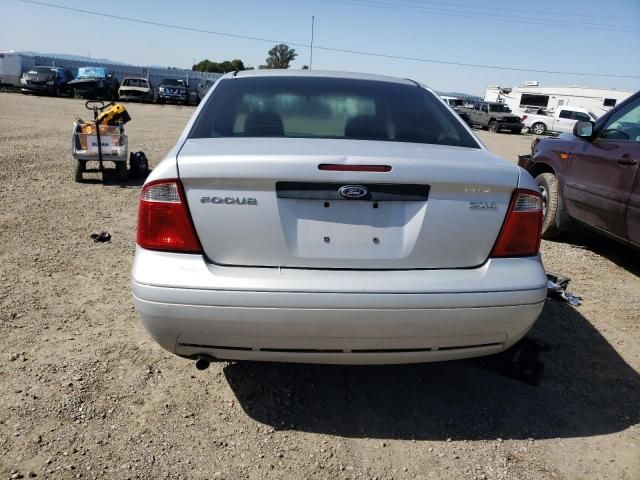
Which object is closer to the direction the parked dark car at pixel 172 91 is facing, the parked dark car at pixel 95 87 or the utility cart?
the utility cart

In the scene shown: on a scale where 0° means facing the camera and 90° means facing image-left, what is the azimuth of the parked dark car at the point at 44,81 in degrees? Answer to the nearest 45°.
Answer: approximately 45°

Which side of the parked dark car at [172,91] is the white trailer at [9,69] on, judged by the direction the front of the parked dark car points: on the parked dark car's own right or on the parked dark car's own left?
on the parked dark car's own right

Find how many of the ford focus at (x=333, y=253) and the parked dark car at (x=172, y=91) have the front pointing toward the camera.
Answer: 1

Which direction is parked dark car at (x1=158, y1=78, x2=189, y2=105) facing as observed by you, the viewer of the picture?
facing the viewer

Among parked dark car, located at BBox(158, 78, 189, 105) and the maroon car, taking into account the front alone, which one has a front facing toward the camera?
the parked dark car

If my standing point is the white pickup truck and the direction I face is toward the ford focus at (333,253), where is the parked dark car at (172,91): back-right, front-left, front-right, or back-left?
front-right

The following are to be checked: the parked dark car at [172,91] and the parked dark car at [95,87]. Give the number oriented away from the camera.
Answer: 0

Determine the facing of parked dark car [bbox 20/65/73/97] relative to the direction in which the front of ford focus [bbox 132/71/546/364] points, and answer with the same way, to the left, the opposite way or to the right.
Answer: the opposite way

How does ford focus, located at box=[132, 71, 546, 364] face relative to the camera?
away from the camera

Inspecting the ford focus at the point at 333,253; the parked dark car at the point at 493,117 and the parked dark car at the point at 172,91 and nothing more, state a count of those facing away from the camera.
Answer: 1

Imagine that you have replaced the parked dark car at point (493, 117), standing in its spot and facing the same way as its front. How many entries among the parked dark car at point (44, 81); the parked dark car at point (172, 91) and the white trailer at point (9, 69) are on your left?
0

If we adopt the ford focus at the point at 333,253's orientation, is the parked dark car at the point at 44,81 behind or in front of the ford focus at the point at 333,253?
in front

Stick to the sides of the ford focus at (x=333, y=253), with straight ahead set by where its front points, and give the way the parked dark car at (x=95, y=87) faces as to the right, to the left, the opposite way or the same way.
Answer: the opposite way
